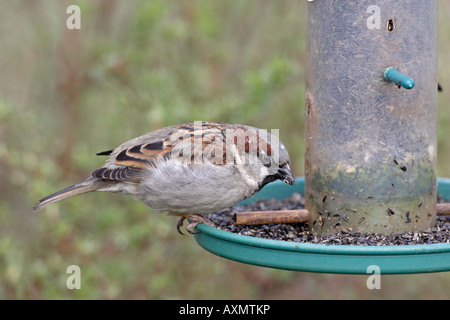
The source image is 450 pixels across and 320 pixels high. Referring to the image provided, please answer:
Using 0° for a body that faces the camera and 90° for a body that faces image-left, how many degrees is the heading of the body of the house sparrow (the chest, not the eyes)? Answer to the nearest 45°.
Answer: approximately 270°
